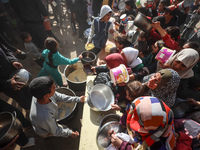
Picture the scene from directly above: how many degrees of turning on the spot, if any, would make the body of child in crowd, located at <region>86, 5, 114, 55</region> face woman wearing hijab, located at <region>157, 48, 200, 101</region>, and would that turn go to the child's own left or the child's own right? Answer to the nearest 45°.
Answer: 0° — they already face them

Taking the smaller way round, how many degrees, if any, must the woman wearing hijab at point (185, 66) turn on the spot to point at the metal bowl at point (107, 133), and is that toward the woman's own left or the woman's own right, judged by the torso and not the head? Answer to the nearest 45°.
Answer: approximately 45° to the woman's own left

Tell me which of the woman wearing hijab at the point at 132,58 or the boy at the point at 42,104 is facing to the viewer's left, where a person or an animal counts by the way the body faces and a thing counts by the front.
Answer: the woman wearing hijab

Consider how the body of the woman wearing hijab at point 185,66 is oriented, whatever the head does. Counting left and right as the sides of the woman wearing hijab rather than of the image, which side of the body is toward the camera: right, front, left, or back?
left

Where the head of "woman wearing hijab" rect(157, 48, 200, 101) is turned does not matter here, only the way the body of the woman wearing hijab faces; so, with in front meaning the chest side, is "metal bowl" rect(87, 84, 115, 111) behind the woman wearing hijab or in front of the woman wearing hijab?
in front

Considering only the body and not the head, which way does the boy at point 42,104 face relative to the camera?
to the viewer's right

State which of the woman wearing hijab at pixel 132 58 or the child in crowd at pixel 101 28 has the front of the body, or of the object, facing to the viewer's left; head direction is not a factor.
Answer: the woman wearing hijab

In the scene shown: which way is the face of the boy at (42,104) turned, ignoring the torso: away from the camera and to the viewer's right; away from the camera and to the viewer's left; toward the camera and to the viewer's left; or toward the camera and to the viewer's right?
away from the camera and to the viewer's right

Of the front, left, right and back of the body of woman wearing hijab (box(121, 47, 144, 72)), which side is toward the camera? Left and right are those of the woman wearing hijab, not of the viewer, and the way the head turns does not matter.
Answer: left

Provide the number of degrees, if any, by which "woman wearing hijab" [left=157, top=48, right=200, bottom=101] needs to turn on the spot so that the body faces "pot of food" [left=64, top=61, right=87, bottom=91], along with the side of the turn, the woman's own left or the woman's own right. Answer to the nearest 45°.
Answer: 0° — they already face it

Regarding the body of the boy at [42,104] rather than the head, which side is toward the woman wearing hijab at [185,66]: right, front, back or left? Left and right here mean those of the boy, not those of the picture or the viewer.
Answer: front
